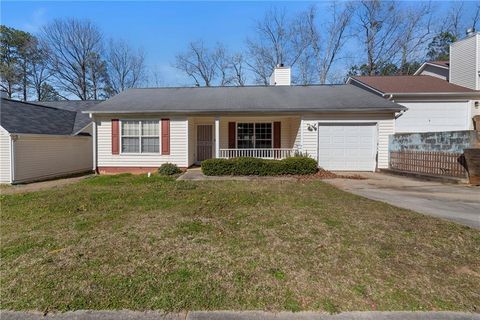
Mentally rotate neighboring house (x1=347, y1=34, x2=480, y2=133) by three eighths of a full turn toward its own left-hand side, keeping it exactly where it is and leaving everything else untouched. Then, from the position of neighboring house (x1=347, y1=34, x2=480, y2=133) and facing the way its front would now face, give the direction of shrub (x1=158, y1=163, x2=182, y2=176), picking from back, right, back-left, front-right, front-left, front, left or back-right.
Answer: back

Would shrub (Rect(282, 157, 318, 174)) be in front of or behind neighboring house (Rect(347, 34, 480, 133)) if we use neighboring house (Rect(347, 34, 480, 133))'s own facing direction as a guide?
in front

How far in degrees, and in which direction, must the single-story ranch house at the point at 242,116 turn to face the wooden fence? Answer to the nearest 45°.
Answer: approximately 90° to its left

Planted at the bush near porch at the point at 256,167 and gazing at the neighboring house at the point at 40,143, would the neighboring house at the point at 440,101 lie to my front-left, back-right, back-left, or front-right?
back-right

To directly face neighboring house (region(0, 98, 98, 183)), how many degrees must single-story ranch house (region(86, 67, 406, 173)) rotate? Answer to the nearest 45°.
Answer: approximately 90° to its right

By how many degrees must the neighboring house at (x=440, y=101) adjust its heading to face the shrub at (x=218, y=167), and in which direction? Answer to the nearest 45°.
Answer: approximately 45° to its right

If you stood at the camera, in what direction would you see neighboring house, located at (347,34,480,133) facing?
facing the viewer

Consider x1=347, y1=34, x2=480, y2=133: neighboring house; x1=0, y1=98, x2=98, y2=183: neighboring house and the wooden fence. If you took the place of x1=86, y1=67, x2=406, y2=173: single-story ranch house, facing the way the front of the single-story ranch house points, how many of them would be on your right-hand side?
1

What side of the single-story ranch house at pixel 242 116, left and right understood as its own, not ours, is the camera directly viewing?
front

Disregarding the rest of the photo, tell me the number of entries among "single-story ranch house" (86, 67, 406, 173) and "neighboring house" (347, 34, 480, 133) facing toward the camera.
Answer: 2

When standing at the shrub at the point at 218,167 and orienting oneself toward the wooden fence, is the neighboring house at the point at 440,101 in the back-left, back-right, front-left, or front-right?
front-left

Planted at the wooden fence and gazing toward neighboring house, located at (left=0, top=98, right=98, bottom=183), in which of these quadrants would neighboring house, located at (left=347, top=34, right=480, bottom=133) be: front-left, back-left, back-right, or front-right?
back-right

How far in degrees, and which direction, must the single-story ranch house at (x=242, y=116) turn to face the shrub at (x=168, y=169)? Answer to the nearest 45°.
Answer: approximately 90° to its right

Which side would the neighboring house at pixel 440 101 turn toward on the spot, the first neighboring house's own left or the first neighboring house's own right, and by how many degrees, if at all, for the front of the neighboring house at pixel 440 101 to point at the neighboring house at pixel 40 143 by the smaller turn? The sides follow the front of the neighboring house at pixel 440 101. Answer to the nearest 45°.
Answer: approximately 45° to the first neighboring house's own right

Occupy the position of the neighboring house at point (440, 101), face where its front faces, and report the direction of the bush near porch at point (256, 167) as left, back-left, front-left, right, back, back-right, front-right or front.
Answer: front-right

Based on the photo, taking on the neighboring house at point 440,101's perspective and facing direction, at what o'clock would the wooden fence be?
The wooden fence is roughly at 12 o'clock from the neighboring house.
